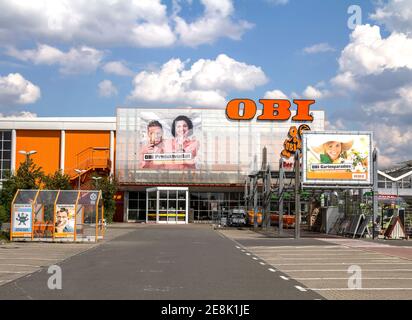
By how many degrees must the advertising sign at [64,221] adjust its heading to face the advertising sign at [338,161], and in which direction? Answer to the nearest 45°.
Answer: approximately 90° to its left

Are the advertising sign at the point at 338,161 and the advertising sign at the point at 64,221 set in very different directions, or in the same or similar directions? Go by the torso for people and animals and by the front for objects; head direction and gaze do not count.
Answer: same or similar directions

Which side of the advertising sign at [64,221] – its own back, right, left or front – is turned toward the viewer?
front

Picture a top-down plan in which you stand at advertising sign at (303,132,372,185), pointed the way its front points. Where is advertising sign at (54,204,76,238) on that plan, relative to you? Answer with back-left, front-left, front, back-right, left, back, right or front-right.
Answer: front-right

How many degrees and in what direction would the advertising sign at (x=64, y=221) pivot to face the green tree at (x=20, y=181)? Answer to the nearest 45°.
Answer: approximately 180°

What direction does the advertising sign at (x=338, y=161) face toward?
toward the camera

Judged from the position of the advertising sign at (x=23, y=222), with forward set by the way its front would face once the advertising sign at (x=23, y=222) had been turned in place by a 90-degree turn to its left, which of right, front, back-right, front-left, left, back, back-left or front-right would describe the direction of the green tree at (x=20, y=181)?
left

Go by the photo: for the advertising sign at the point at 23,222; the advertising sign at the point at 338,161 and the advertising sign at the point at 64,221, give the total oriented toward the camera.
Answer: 3

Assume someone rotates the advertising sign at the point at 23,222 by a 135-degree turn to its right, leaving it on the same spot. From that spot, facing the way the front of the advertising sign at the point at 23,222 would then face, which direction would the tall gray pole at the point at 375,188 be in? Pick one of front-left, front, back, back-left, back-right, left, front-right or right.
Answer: back-right

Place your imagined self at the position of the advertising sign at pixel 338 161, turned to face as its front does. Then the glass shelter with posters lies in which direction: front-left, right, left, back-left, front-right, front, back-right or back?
front-right

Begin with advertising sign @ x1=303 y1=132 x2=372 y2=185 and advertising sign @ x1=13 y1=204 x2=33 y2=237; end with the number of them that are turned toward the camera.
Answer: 2

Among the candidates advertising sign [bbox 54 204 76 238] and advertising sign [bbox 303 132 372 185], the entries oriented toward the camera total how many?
2

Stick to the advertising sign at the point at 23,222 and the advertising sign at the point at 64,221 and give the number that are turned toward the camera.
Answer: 2

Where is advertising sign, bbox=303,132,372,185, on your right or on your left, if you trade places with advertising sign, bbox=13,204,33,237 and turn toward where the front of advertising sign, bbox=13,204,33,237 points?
on your left
